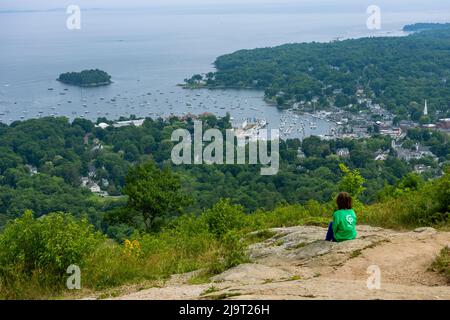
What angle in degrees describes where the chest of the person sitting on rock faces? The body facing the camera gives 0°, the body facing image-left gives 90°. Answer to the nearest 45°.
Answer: approximately 135°

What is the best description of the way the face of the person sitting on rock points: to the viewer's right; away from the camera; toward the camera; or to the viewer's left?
away from the camera

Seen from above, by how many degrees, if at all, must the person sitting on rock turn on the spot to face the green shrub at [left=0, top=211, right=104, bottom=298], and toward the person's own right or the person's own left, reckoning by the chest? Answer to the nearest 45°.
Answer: approximately 45° to the person's own left

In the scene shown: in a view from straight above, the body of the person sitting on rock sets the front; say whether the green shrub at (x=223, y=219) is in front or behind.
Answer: in front
